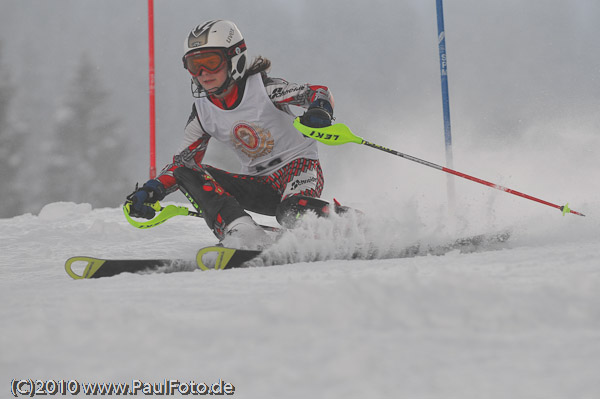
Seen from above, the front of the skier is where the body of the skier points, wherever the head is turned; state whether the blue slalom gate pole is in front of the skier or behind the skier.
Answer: behind

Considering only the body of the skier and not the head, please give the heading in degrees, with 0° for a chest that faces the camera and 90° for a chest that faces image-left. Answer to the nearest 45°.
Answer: approximately 45°

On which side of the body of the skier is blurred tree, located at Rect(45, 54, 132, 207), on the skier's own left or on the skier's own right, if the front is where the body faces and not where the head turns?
on the skier's own right

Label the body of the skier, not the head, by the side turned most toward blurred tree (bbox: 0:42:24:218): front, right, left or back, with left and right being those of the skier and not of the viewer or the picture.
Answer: right
